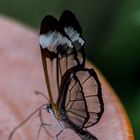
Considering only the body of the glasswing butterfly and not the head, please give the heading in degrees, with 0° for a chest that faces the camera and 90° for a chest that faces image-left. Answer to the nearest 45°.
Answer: approximately 90°
